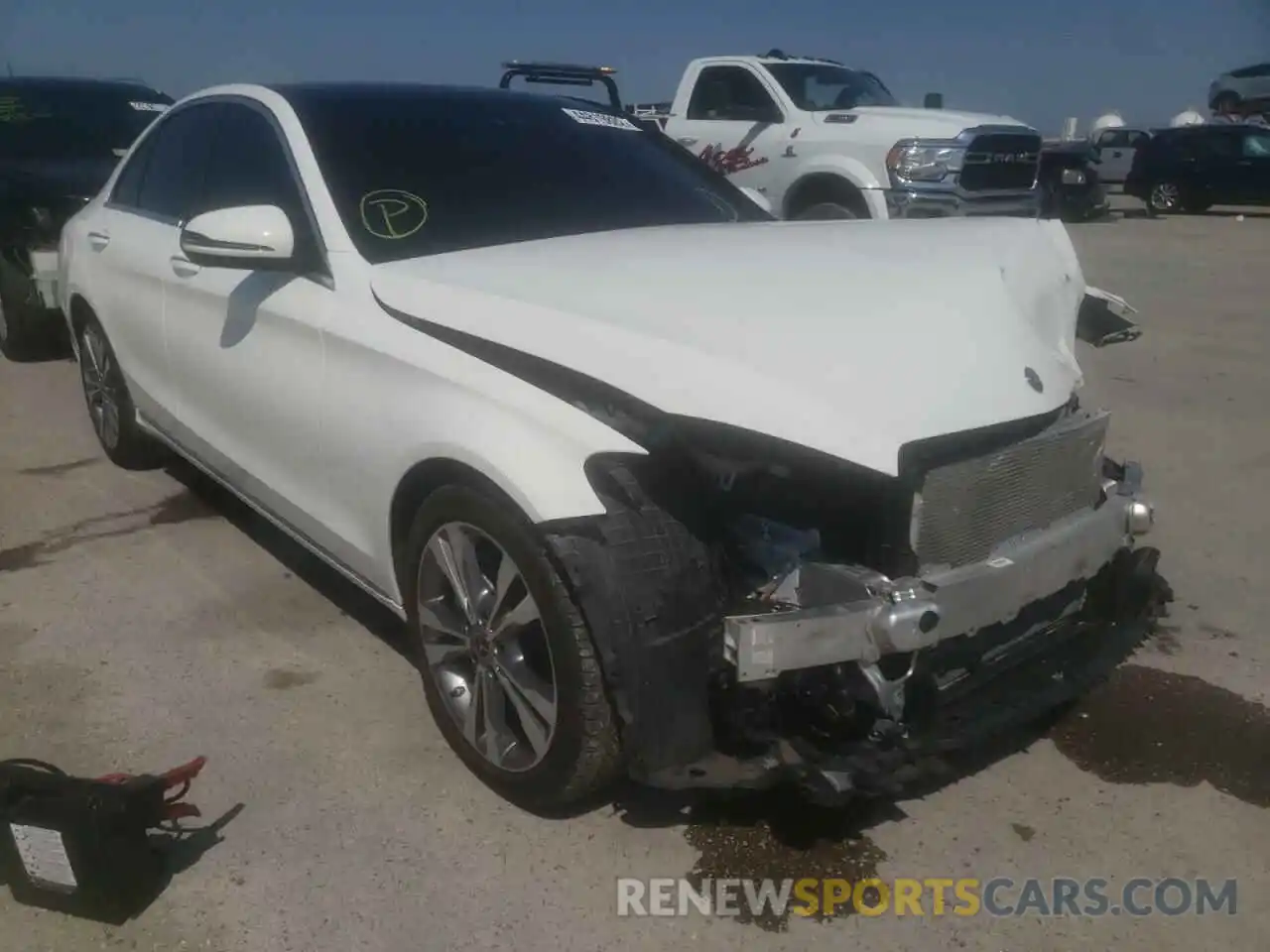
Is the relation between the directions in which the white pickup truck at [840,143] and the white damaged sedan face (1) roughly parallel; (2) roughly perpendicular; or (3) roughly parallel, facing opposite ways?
roughly parallel

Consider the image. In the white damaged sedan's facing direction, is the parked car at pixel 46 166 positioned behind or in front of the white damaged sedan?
behind

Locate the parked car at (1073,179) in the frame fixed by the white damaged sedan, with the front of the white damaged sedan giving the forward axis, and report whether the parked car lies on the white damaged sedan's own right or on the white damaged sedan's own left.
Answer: on the white damaged sedan's own left

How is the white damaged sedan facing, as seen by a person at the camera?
facing the viewer and to the right of the viewer

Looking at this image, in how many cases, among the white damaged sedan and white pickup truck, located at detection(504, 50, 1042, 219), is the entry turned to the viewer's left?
0

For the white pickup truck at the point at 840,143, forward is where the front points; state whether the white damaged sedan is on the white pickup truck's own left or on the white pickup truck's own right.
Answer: on the white pickup truck's own right

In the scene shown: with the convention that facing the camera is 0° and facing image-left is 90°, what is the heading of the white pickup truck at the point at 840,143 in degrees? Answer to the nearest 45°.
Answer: approximately 315°

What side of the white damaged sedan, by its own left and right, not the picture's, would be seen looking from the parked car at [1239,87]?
left

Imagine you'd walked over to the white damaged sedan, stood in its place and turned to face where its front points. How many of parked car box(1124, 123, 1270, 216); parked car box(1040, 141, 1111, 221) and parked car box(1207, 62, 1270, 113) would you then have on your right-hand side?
0

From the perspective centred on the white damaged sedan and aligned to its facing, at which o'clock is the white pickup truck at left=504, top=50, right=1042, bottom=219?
The white pickup truck is roughly at 8 o'clock from the white damaged sedan.
